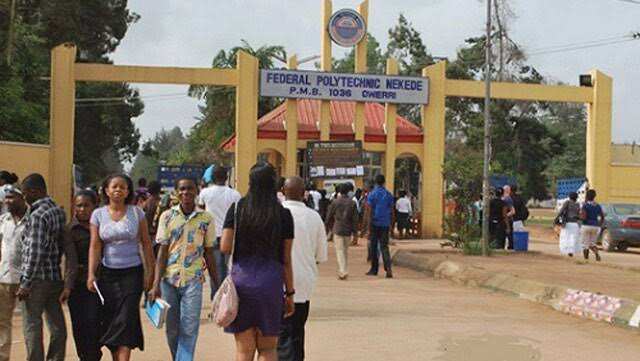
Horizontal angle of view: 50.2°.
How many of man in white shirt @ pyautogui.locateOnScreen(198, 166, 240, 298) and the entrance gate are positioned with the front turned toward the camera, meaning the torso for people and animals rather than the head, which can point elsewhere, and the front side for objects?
1

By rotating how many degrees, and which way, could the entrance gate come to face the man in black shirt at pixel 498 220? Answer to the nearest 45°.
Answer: approximately 45° to its left

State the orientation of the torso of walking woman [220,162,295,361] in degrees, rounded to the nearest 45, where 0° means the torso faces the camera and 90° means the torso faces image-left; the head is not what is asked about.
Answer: approximately 180°

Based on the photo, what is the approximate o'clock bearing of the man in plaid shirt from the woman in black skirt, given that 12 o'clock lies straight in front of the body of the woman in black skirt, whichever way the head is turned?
The man in plaid shirt is roughly at 4 o'clock from the woman in black skirt.

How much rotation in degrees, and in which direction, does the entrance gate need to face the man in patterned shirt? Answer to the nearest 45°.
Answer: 0° — it already faces them

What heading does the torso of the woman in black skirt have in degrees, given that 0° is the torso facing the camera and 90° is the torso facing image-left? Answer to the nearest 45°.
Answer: approximately 0°

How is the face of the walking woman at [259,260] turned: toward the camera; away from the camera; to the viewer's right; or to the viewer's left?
away from the camera

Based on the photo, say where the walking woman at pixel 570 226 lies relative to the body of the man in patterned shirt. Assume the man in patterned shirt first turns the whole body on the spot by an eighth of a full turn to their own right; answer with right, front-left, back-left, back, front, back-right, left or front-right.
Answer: back

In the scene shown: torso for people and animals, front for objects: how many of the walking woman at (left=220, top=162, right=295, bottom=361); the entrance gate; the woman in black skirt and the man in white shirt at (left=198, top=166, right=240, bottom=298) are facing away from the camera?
2
